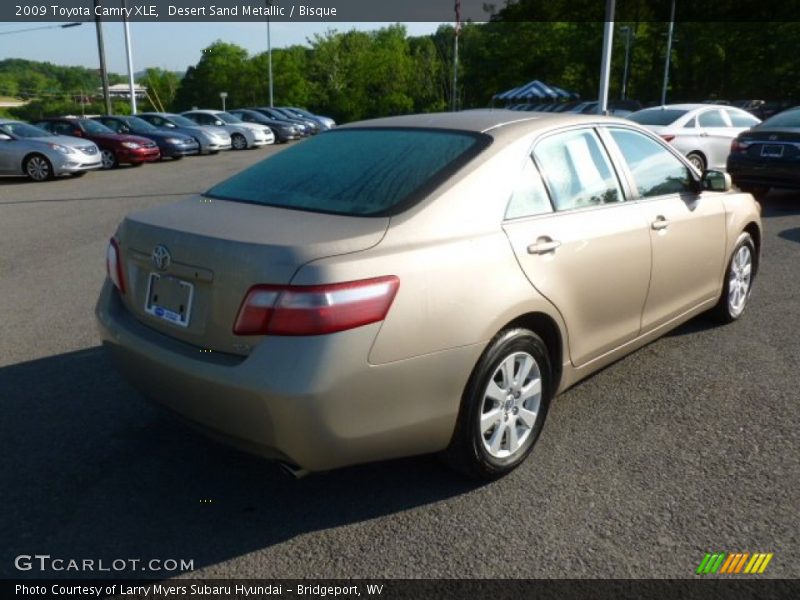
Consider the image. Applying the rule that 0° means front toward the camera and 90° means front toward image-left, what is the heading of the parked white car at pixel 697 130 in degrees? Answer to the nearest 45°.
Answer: approximately 225°

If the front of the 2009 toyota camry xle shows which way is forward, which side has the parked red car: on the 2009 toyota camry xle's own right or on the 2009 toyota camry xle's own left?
on the 2009 toyota camry xle's own left

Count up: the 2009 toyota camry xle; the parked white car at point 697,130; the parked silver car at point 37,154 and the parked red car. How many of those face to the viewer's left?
0

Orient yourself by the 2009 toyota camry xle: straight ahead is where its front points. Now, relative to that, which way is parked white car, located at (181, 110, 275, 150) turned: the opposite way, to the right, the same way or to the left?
to the right

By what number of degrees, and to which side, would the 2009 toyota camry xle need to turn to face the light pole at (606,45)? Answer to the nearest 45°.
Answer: approximately 45° to its left

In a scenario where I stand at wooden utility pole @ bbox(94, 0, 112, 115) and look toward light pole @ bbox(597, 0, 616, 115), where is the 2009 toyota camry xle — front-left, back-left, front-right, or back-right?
front-right

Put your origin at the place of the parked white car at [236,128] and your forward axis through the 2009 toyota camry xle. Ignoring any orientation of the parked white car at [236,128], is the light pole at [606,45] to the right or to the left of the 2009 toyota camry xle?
left

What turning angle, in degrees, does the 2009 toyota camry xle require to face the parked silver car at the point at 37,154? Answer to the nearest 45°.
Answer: approximately 90° to its left

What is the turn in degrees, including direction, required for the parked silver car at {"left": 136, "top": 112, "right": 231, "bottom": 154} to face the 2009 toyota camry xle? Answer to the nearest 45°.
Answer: approximately 45° to its right

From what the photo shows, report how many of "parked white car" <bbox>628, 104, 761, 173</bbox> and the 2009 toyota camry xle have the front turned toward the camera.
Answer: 0

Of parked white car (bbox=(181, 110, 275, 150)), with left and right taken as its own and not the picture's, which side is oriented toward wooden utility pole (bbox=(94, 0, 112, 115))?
back

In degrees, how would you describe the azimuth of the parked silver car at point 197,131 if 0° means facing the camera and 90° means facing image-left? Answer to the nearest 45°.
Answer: approximately 315°

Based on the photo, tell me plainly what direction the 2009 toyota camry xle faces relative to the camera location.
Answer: facing away from the viewer and to the right of the viewer

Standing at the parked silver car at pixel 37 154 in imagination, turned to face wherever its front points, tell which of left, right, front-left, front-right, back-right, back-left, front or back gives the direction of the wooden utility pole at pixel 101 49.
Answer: back-left
